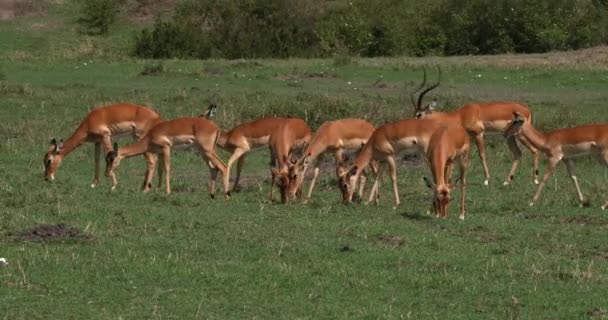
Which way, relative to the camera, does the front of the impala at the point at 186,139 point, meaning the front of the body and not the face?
to the viewer's left

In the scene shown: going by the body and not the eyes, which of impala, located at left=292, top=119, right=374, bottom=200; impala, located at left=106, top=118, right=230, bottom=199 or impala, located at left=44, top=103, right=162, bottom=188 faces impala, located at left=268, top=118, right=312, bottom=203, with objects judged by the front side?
impala, located at left=292, top=119, right=374, bottom=200

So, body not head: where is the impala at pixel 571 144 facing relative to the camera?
to the viewer's left

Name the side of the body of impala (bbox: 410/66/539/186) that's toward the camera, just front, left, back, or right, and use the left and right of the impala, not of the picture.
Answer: left

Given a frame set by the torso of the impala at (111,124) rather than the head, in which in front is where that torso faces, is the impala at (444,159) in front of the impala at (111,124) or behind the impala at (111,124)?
behind

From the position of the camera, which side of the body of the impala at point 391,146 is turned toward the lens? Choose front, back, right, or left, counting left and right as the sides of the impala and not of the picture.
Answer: left
